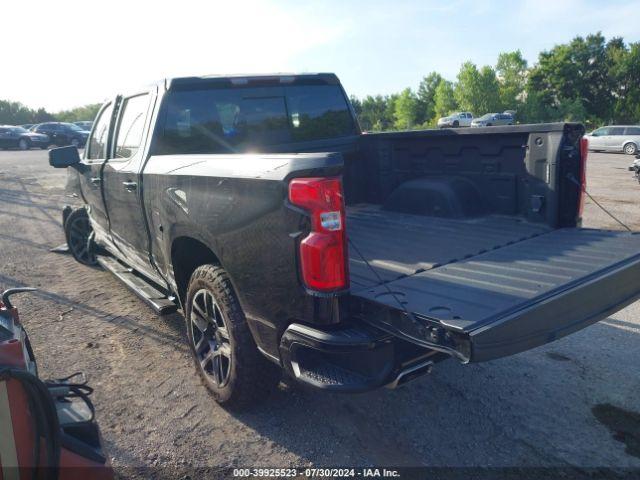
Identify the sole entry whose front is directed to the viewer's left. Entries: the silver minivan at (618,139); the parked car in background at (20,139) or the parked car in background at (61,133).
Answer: the silver minivan

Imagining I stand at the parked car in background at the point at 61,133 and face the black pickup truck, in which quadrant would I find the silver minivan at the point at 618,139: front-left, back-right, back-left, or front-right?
front-left

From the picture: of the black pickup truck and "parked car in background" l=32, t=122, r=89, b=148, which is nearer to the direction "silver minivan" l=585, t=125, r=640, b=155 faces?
the parked car in background

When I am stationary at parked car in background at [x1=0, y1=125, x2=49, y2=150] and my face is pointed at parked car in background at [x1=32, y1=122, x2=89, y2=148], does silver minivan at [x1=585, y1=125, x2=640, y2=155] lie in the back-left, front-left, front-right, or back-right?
front-right

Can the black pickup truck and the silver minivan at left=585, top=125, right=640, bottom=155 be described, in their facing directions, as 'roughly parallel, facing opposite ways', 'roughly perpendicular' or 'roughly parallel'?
roughly parallel

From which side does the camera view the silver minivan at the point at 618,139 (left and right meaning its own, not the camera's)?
left

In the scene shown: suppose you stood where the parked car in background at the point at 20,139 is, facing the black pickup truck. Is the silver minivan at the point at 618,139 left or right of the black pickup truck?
left

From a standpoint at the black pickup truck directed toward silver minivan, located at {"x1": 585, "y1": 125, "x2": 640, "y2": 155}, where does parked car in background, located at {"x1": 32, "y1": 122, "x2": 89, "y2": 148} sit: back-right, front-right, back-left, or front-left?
front-left

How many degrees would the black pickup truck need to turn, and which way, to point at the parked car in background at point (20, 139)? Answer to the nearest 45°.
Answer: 0° — it already faces it

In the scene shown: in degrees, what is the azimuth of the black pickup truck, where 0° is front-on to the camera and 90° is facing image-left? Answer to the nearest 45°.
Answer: approximately 135°

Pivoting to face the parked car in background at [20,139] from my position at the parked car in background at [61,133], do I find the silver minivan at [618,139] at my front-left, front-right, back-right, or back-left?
back-left

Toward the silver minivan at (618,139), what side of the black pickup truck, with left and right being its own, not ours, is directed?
right

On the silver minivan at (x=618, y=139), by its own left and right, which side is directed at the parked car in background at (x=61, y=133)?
front

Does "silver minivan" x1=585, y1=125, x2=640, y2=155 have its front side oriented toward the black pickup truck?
no

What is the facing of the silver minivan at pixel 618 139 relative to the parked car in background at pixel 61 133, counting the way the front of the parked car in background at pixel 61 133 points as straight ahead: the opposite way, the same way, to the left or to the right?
the opposite way

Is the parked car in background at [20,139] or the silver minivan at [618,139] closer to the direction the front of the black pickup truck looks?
the parked car in background
